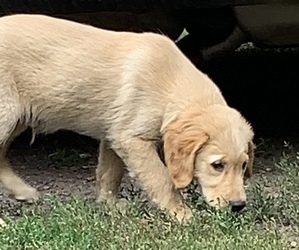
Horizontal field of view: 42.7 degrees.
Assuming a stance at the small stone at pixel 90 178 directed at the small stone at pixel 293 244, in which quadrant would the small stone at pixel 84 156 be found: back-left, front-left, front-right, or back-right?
back-left

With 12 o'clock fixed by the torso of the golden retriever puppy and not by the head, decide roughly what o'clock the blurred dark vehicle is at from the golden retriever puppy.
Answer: The blurred dark vehicle is roughly at 10 o'clock from the golden retriever puppy.

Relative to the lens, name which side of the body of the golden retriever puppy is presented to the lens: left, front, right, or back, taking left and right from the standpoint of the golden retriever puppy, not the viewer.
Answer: right

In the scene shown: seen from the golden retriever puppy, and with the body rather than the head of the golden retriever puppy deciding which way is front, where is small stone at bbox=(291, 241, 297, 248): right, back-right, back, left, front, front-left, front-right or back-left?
front-right
